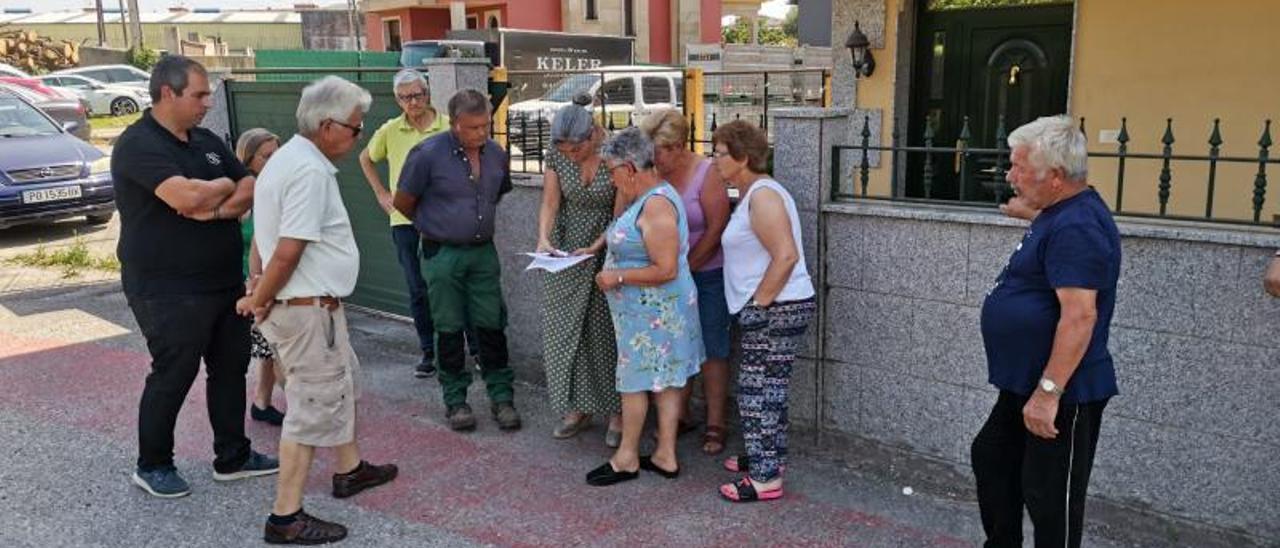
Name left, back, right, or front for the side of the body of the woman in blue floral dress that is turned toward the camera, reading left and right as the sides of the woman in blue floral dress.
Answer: left

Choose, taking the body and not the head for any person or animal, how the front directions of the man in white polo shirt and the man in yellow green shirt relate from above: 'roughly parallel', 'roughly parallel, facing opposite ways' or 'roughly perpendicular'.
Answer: roughly perpendicular

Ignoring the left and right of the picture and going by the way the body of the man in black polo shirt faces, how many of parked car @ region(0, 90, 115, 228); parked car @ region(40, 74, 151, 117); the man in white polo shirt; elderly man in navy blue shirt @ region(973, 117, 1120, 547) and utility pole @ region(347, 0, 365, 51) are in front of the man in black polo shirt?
2

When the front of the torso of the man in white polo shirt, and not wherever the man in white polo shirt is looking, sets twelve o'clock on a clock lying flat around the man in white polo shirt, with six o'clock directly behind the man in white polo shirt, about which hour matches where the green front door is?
The green front door is roughly at 11 o'clock from the man in white polo shirt.

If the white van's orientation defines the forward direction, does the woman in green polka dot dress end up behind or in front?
in front

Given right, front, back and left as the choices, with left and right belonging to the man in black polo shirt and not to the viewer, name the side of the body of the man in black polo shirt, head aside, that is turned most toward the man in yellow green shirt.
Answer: left

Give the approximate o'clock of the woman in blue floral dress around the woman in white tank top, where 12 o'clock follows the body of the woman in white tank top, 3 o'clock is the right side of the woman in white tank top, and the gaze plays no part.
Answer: The woman in blue floral dress is roughly at 12 o'clock from the woman in white tank top.

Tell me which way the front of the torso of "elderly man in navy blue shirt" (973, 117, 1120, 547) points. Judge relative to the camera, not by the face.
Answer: to the viewer's left

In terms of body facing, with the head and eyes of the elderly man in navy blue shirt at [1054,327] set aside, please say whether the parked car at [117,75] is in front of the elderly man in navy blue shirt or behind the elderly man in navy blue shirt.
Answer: in front

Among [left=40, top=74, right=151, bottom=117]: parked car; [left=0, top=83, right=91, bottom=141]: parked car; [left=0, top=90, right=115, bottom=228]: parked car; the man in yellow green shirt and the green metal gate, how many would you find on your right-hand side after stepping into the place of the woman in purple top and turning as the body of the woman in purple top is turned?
5

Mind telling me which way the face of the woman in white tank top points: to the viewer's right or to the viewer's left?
to the viewer's left

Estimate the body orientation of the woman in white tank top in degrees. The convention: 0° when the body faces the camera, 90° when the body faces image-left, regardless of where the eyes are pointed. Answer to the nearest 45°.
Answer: approximately 90°

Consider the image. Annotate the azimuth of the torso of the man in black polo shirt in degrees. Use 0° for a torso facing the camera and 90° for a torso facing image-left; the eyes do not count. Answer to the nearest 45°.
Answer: approximately 315°

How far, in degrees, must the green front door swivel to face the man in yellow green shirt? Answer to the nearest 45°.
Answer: approximately 45° to its right

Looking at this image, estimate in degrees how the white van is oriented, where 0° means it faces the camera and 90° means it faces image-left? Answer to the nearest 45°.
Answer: approximately 45°

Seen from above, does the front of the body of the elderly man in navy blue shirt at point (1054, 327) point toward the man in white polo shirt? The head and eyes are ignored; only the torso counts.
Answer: yes

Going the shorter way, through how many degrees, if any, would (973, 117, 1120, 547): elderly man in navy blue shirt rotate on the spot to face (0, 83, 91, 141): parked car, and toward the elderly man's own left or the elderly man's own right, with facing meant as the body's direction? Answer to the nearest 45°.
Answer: approximately 45° to the elderly man's own right
